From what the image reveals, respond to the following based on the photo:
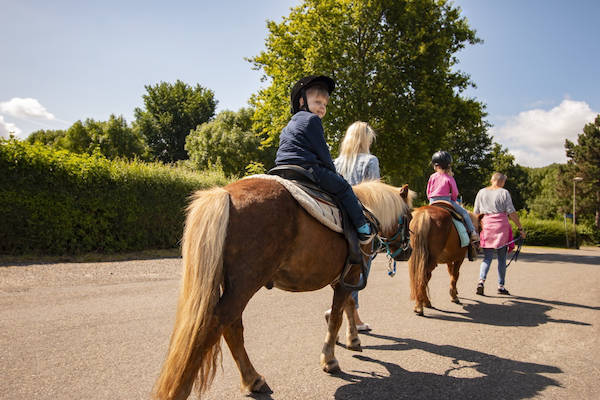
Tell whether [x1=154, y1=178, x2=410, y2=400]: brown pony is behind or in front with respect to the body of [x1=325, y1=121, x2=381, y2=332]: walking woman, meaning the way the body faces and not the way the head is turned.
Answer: behind

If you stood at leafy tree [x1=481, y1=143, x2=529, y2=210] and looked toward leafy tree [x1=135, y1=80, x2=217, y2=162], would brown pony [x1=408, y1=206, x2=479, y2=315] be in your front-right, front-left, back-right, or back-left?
front-left

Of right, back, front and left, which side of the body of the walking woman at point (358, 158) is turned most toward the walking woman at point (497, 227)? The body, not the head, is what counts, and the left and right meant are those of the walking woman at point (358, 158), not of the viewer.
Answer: front

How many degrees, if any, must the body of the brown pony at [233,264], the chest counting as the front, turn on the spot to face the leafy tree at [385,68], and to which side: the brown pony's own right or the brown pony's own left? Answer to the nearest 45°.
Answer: approximately 45° to the brown pony's own left

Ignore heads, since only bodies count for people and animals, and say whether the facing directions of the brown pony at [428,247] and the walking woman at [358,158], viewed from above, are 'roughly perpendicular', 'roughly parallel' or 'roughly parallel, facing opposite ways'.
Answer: roughly parallel

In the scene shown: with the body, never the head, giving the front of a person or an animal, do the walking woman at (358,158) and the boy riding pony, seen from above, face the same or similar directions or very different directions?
same or similar directions

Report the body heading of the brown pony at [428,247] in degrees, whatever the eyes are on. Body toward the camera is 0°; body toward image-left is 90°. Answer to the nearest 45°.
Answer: approximately 225°

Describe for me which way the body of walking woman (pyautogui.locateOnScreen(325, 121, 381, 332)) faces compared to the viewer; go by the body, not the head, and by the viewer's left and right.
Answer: facing away from the viewer and to the right of the viewer

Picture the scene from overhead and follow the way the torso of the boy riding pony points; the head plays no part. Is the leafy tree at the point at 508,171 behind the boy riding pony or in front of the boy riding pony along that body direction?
in front

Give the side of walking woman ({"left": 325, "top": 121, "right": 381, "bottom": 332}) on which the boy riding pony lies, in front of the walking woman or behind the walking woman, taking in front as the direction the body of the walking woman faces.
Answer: behind

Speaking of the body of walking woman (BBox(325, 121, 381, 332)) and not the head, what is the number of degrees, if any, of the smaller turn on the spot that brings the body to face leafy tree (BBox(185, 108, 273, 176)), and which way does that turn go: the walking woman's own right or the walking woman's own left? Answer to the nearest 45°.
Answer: approximately 45° to the walking woman's own left

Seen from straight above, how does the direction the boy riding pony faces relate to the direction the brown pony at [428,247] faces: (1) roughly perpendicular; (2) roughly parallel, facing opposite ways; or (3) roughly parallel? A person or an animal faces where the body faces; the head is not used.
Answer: roughly parallel

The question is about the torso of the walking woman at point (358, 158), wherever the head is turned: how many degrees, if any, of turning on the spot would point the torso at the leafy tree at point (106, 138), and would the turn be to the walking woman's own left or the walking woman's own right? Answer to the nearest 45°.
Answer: approximately 90° to the walking woman's own left

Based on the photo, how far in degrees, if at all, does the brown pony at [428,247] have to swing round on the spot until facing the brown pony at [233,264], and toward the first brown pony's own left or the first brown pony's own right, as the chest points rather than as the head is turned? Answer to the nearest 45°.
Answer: approximately 135° to the first brown pony's own right
